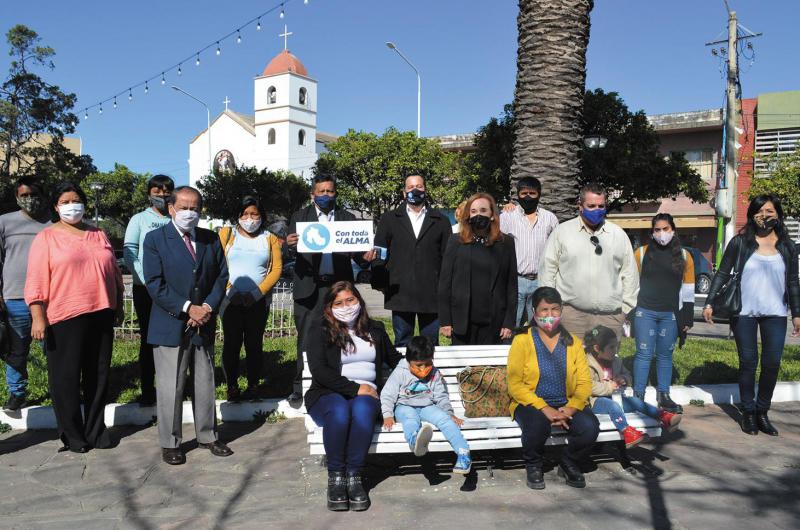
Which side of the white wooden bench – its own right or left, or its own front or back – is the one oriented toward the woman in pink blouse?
right

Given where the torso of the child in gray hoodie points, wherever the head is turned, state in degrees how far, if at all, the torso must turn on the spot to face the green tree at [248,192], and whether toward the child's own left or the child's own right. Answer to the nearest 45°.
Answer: approximately 180°

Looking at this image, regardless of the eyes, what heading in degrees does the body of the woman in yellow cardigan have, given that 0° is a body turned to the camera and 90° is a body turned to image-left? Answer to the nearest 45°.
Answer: approximately 0°

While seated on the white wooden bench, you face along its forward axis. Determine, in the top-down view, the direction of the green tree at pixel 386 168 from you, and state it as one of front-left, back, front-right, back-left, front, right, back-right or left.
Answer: back

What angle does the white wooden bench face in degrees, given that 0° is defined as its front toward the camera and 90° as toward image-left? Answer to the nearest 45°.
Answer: approximately 0°

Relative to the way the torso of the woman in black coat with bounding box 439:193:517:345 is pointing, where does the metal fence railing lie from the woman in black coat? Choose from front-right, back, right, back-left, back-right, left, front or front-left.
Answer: back-right

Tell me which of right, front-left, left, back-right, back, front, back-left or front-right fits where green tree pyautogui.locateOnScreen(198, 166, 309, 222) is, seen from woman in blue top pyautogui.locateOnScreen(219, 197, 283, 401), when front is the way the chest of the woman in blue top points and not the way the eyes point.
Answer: back

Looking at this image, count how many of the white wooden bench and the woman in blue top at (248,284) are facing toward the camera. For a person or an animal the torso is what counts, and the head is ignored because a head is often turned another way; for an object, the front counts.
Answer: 2
